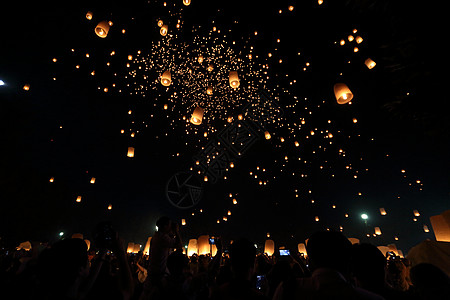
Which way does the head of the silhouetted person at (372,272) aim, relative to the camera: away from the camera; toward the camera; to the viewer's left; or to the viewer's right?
away from the camera

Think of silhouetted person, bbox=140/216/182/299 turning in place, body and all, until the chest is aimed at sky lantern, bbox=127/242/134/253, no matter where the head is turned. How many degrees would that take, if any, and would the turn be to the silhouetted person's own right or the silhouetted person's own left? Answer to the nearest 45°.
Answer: approximately 90° to the silhouetted person's own left

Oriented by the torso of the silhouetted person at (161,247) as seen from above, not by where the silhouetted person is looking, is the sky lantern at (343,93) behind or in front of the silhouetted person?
in front

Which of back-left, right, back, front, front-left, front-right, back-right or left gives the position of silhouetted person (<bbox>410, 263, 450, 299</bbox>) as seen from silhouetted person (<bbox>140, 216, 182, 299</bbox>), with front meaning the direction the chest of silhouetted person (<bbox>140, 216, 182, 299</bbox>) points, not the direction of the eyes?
front-right

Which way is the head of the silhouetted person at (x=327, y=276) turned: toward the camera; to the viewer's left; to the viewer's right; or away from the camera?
away from the camera

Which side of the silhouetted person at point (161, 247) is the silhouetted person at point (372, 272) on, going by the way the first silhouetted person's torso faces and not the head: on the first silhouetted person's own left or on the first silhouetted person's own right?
on the first silhouetted person's own right

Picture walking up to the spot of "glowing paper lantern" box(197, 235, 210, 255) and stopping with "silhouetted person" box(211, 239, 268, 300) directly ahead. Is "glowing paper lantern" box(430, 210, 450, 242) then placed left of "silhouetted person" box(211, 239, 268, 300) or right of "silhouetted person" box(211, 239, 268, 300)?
left
